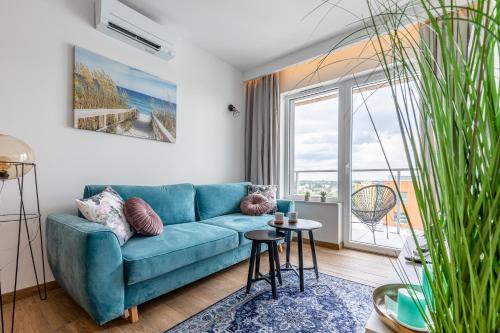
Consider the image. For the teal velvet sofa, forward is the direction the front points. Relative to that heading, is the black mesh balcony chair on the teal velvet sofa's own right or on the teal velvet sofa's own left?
on the teal velvet sofa's own left

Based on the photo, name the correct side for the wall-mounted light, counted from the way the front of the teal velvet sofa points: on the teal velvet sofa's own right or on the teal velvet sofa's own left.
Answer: on the teal velvet sofa's own left

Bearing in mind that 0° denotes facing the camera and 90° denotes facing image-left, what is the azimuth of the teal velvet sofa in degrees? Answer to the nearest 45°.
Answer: approximately 315°

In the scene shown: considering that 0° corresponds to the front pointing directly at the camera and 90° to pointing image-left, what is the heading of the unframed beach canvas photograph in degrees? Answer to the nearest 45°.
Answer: approximately 315°
